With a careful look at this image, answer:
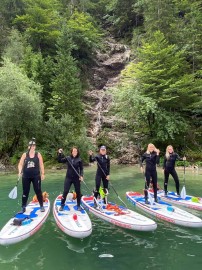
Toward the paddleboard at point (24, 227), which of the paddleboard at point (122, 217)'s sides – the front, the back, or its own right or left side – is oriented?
right

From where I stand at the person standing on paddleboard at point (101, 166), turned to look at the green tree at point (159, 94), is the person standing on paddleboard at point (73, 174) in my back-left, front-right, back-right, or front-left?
back-left

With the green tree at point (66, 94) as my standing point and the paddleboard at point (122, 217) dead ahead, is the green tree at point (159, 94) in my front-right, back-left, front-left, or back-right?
front-left

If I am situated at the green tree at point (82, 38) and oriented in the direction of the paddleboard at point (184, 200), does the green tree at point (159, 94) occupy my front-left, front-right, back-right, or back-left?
front-left

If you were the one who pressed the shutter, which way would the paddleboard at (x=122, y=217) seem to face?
facing the viewer and to the right of the viewer

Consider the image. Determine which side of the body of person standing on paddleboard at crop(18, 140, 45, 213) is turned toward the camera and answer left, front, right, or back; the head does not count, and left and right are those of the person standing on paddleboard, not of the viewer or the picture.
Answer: front

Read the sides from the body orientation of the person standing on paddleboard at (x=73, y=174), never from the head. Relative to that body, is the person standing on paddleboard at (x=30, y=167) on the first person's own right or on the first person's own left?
on the first person's own right

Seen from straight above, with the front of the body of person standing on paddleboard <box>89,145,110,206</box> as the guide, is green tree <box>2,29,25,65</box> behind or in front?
behind

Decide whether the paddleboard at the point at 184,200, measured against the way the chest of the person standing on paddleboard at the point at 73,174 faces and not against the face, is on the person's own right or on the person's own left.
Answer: on the person's own left

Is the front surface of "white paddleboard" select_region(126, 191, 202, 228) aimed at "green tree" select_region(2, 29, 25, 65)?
no

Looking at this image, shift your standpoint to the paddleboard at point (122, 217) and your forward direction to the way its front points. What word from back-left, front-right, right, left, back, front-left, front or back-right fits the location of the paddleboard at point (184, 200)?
left

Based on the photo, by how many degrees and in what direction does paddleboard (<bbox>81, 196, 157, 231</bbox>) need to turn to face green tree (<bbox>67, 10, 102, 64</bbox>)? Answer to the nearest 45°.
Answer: approximately 135° to its left

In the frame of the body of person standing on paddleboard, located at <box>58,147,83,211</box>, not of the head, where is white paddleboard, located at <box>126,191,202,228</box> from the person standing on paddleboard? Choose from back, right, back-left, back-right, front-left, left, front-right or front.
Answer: left

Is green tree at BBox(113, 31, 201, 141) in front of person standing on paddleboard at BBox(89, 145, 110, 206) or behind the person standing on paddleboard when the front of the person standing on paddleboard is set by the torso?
behind

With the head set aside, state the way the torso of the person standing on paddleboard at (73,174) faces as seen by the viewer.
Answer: toward the camera

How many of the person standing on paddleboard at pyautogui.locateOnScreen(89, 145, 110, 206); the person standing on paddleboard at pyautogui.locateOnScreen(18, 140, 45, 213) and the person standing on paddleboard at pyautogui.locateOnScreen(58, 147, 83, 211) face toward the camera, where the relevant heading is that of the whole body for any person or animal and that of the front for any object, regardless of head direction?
3

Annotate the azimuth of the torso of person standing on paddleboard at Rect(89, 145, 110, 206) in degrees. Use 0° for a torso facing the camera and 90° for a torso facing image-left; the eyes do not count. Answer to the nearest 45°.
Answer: approximately 0°

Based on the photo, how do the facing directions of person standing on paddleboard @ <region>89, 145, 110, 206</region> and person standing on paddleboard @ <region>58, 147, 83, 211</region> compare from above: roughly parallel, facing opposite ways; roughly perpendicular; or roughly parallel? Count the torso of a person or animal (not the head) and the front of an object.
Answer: roughly parallel

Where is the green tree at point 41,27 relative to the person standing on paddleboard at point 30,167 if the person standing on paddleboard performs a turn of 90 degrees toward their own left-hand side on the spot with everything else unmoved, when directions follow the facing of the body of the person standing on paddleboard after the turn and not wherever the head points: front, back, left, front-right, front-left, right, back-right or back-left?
left

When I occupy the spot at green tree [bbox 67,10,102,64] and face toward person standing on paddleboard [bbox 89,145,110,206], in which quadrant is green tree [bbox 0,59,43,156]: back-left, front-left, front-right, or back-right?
front-right
